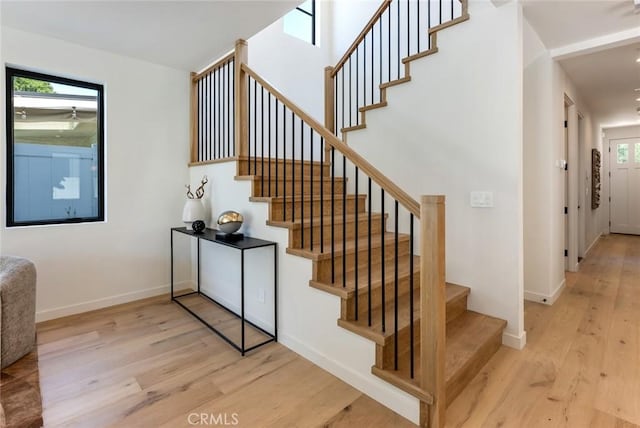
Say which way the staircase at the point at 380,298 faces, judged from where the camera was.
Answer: facing the viewer and to the right of the viewer

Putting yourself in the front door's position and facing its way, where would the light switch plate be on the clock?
The light switch plate is roughly at 12 o'clock from the front door.

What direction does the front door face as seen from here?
toward the camera

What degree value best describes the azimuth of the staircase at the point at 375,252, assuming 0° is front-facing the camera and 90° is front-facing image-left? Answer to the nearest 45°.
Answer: approximately 315°

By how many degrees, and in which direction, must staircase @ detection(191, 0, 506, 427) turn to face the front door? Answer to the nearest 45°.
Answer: approximately 90° to its left

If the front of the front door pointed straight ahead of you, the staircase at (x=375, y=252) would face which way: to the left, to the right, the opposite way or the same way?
to the left

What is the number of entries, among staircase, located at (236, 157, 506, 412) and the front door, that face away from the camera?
0

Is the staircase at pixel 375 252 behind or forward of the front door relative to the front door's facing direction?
forward

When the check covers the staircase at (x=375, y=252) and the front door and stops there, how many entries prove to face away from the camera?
0

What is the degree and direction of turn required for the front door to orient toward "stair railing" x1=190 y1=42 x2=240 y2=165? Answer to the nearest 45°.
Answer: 0° — it already faces it
